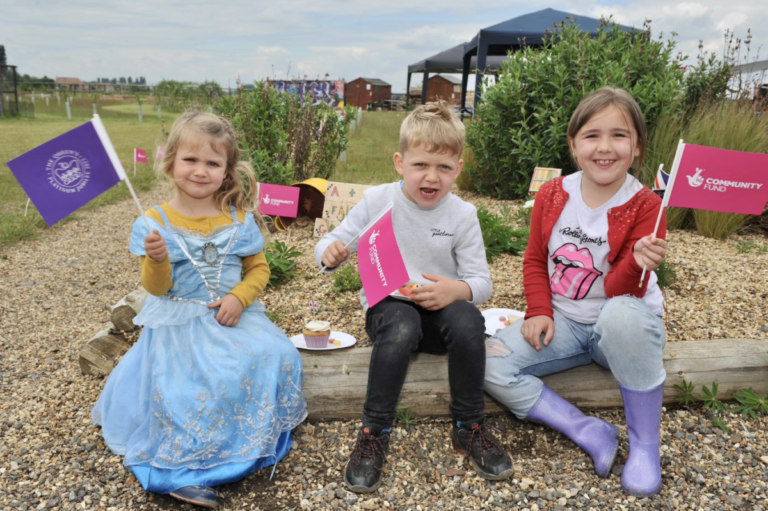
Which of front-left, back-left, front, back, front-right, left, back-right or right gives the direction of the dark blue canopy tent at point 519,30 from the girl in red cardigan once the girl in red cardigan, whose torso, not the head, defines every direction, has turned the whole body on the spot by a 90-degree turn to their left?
left

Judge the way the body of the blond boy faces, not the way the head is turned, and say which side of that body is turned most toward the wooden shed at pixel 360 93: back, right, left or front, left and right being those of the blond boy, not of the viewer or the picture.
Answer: back

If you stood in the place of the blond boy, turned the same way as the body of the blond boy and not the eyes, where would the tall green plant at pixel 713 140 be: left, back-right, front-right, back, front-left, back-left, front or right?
back-left

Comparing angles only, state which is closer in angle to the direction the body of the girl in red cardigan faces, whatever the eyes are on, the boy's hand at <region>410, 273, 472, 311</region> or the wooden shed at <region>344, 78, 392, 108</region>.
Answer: the boy's hand

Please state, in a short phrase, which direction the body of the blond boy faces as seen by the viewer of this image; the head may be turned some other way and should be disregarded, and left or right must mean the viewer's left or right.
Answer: facing the viewer

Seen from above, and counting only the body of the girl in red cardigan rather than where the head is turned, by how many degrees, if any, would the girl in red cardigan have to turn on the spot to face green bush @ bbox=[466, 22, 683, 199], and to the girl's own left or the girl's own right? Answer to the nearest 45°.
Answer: approximately 180°

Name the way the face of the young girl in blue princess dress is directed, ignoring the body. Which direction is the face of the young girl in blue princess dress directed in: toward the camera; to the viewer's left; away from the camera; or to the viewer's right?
toward the camera

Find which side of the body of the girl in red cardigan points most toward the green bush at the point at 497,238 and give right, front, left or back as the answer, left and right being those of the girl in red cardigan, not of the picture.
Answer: back

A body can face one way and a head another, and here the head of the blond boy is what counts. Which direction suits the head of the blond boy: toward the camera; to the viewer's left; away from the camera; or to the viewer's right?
toward the camera

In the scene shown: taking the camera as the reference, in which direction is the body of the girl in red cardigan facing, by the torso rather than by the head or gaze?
toward the camera

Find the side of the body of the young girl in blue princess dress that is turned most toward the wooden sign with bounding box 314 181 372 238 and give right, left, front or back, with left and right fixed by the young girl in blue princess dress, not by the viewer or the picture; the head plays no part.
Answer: back

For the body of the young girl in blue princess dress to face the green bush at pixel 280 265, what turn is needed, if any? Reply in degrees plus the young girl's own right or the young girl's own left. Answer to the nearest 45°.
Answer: approximately 180°

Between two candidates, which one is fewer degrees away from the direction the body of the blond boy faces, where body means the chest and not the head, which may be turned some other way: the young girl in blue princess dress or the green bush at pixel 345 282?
the young girl in blue princess dress

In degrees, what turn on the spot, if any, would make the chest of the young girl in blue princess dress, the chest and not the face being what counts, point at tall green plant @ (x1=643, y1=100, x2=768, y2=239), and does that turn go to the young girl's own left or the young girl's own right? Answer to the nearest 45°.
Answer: approximately 135° to the young girl's own left

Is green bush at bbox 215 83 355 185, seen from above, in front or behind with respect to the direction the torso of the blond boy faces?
behind
